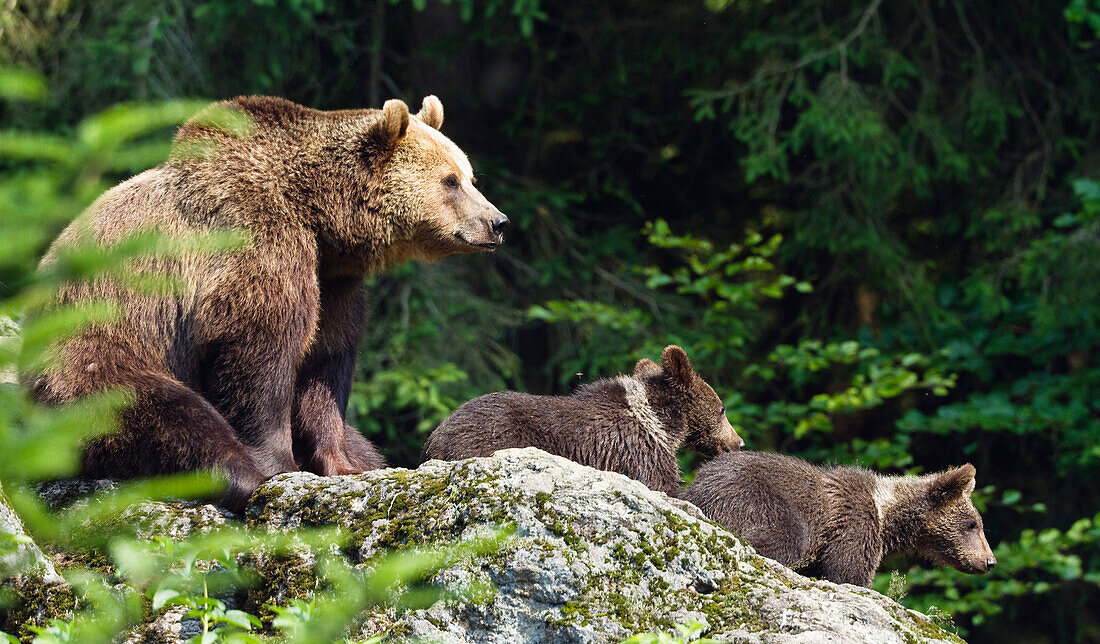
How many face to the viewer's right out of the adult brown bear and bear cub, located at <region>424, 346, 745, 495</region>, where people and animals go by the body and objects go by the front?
2

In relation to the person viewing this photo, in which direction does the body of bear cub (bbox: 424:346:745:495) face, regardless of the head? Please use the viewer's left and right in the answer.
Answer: facing to the right of the viewer

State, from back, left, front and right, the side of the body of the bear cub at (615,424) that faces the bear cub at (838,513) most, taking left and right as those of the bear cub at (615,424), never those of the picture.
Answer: front

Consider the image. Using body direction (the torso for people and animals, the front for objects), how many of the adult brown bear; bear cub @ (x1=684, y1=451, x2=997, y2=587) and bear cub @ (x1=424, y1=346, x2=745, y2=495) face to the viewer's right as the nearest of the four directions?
3

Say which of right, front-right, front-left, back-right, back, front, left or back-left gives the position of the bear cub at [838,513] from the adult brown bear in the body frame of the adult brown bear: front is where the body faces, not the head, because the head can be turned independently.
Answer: front

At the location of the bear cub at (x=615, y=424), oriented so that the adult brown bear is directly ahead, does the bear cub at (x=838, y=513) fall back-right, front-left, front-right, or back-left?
back-left

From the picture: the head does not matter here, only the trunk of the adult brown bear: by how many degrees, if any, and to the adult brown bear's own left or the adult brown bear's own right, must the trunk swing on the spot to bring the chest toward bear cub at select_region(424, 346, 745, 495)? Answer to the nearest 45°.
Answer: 0° — it already faces it

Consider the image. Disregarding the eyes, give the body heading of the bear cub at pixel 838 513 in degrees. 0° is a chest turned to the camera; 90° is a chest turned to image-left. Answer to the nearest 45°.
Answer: approximately 270°

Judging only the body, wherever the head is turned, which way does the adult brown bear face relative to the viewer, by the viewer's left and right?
facing to the right of the viewer
